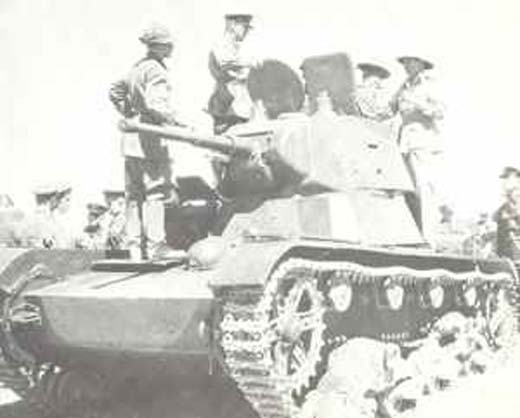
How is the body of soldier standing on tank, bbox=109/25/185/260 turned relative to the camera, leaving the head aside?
to the viewer's right

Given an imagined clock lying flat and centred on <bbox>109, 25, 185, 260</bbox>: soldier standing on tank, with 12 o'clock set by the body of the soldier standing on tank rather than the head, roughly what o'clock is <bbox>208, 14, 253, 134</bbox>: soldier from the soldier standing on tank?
The soldier is roughly at 11 o'clock from the soldier standing on tank.

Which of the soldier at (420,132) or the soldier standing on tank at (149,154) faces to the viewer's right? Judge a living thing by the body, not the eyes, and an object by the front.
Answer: the soldier standing on tank

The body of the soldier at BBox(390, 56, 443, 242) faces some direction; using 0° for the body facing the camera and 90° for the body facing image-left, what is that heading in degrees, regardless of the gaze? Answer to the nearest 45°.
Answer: approximately 45°

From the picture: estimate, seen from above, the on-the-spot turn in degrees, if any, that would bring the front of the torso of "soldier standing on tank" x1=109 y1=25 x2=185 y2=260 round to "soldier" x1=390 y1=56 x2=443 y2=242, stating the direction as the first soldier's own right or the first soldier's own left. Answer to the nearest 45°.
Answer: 0° — they already face them
